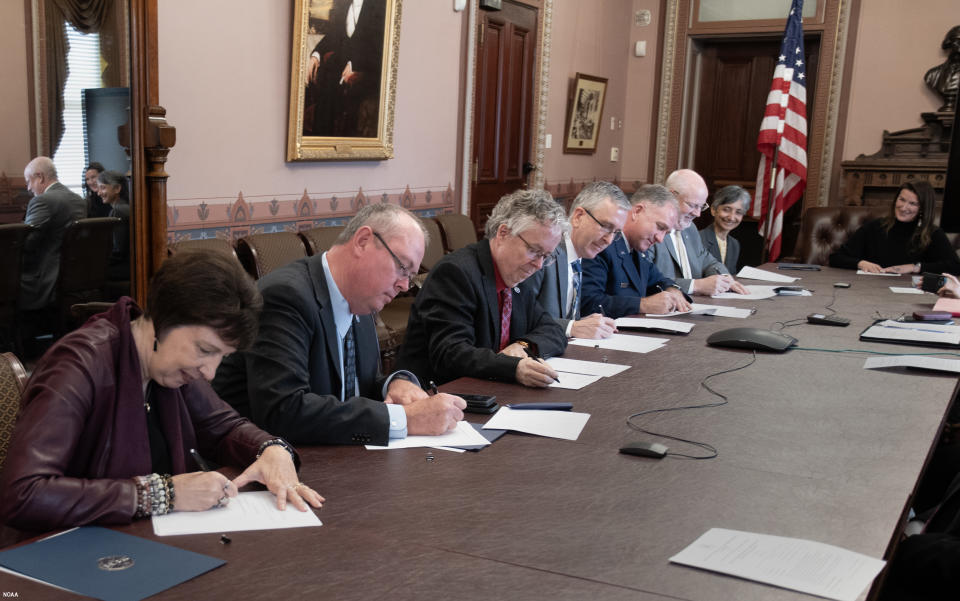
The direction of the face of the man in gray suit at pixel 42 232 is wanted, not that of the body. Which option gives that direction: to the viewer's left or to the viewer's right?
to the viewer's left

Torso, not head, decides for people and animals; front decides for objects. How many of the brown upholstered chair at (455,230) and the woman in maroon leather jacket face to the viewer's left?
0

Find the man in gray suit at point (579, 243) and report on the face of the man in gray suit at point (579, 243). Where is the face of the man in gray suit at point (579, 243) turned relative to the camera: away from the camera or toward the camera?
toward the camera

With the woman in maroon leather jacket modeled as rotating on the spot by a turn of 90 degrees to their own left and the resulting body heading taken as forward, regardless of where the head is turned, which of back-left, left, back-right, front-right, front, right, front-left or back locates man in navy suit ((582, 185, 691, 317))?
front

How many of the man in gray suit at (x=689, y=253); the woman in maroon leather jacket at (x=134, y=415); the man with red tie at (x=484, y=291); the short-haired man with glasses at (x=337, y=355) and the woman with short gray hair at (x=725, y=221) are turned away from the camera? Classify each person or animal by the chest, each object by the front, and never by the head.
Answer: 0

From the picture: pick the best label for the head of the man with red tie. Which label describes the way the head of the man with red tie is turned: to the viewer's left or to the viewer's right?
to the viewer's right

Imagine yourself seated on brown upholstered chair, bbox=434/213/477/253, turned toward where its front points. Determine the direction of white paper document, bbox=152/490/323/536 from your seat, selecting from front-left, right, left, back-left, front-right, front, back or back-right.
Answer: front-right

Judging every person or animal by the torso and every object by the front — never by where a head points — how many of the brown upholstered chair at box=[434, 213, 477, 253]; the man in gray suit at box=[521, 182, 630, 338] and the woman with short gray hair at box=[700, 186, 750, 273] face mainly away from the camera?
0

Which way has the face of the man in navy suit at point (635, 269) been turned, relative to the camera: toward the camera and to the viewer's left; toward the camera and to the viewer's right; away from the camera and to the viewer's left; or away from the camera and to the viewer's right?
toward the camera and to the viewer's right

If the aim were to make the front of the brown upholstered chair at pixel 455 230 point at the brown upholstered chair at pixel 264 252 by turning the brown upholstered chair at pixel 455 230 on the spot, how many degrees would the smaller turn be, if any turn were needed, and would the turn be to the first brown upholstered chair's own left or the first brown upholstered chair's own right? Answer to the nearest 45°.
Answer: approximately 90° to the first brown upholstered chair's own right

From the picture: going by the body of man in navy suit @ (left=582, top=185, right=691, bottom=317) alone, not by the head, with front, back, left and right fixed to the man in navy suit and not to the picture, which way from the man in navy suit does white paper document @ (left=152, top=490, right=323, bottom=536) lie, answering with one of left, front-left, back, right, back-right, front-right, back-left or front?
front-right

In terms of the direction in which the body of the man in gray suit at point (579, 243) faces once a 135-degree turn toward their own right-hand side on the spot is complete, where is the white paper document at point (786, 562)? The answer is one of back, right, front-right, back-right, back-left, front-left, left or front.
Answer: left

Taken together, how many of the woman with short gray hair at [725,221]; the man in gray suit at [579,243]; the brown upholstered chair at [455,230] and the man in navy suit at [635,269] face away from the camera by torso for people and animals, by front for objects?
0

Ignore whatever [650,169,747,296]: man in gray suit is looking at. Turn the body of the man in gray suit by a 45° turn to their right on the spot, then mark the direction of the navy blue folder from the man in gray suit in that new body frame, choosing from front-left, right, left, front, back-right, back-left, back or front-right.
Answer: front

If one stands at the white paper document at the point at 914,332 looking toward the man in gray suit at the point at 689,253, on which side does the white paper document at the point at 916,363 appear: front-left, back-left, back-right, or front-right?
back-left

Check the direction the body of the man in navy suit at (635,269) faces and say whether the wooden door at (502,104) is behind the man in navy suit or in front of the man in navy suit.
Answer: behind

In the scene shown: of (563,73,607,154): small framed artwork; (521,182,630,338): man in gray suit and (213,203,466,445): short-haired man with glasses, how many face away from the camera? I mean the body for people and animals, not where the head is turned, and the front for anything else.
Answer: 0

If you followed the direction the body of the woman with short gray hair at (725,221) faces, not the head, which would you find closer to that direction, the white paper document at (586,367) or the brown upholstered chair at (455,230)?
the white paper document

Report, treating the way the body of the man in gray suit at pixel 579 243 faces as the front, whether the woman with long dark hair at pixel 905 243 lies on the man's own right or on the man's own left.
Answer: on the man's own left

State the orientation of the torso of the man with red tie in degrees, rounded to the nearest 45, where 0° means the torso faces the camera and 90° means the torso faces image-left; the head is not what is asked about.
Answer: approximately 315°

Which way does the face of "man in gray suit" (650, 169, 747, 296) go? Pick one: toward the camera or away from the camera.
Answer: toward the camera

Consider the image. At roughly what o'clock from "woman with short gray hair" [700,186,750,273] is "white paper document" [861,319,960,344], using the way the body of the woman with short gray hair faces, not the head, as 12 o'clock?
The white paper document is roughly at 1 o'clock from the woman with short gray hair.

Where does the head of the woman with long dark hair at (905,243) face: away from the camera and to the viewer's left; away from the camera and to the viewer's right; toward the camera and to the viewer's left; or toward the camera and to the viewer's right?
toward the camera and to the viewer's left
